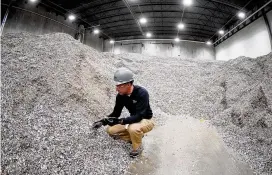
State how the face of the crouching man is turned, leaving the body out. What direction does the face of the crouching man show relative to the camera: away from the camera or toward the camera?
toward the camera

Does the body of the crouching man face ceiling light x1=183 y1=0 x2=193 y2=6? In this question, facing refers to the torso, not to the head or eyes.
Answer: no

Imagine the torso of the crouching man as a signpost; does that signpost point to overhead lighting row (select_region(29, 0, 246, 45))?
no

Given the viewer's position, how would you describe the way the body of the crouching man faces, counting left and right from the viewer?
facing the viewer and to the left of the viewer

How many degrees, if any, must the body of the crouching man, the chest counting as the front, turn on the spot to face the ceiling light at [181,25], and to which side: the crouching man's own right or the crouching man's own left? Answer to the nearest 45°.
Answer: approximately 135° to the crouching man's own right
